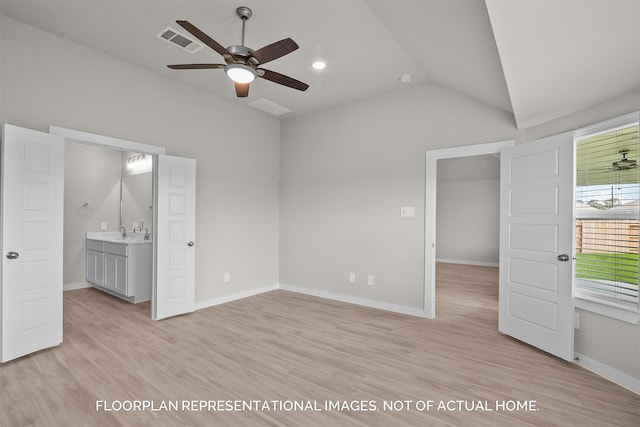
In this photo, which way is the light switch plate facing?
toward the camera

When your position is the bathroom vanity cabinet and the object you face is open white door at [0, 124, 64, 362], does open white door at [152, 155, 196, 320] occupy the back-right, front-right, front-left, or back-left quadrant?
front-left

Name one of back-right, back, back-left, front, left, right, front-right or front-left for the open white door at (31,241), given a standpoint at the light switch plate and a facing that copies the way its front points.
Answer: front-right

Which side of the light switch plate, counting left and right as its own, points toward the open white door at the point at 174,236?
right

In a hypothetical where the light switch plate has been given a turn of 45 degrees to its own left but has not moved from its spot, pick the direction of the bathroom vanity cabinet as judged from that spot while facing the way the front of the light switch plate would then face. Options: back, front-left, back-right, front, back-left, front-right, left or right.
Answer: back-right

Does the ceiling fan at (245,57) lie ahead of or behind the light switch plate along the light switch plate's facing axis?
ahead

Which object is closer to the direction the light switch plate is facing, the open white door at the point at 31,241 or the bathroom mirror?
the open white door

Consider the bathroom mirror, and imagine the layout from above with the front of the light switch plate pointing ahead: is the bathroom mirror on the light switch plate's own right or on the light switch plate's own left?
on the light switch plate's own right
